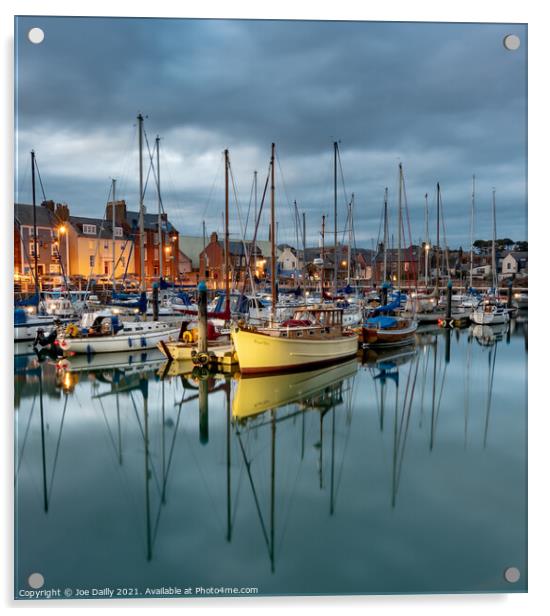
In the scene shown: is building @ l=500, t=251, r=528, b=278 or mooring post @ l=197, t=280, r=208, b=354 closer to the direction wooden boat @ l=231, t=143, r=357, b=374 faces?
the mooring post

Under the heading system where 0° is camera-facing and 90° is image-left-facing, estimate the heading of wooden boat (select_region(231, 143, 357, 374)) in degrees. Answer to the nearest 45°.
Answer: approximately 45°
